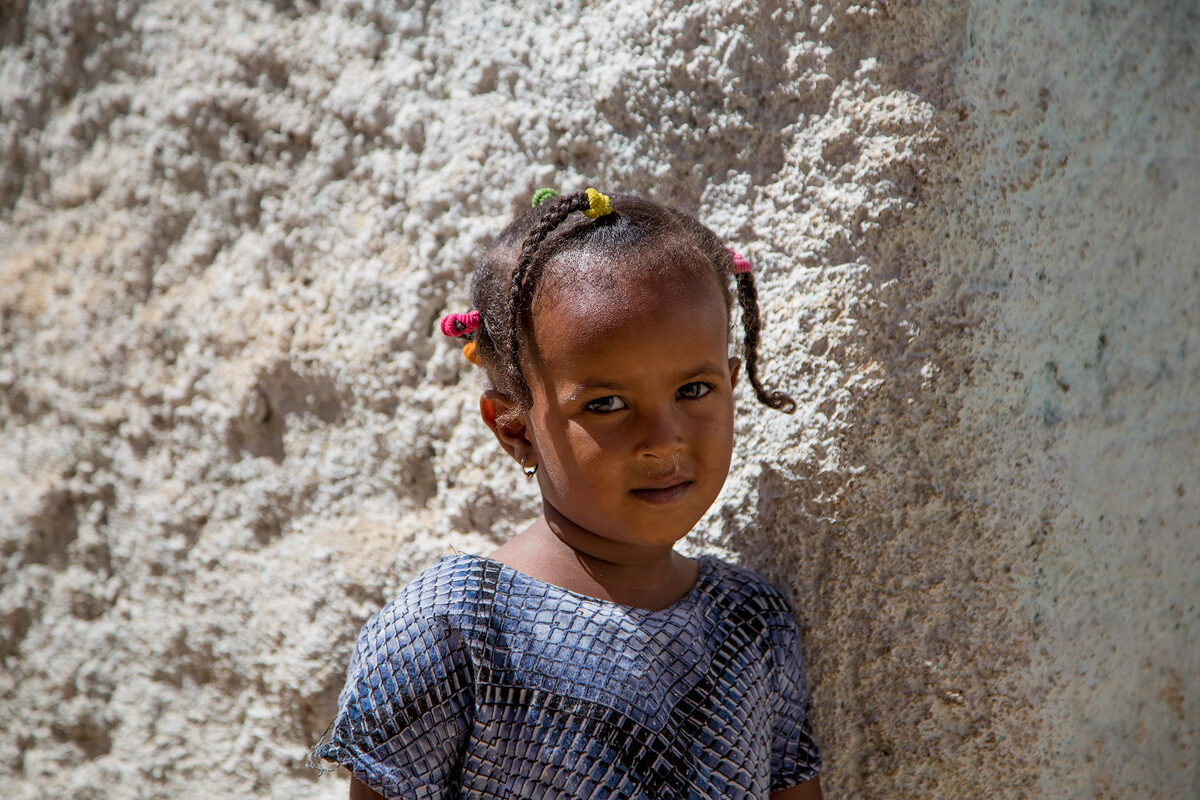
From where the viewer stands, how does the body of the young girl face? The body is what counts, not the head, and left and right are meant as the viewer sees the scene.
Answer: facing the viewer and to the right of the viewer
